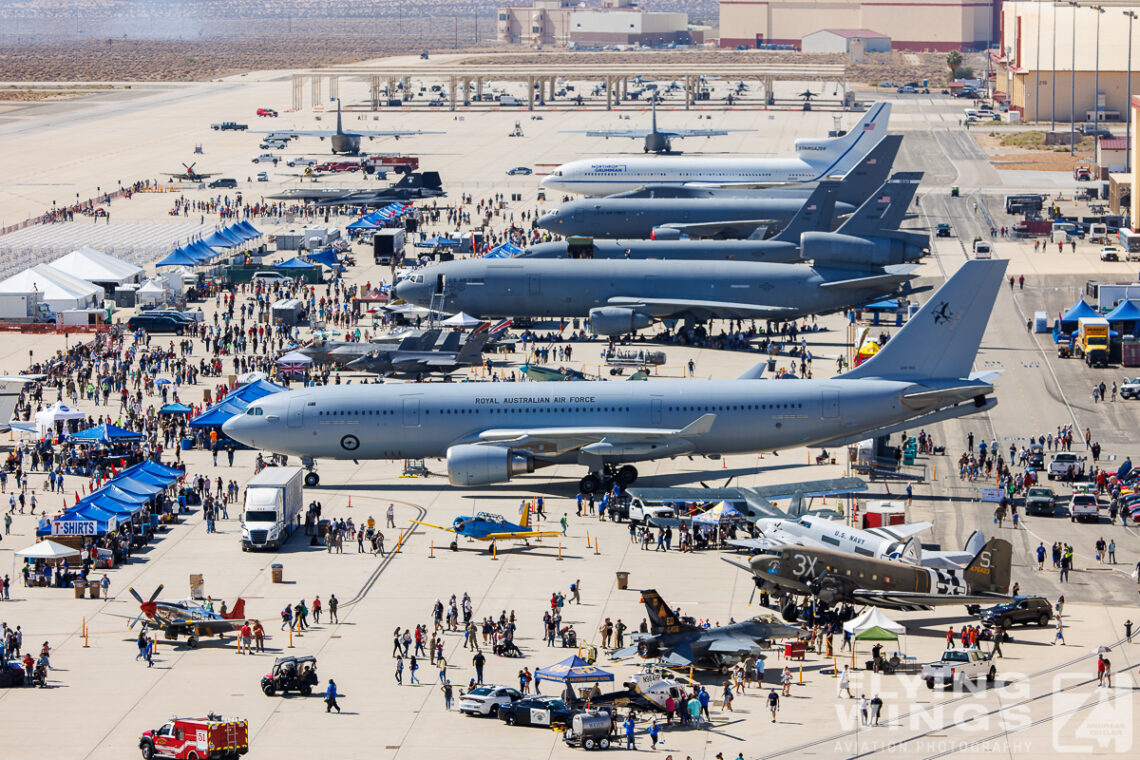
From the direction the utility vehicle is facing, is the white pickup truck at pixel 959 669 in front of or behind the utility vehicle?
behind

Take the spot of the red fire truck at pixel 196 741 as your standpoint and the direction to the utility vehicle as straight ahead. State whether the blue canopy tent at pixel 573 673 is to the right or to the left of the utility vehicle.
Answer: right

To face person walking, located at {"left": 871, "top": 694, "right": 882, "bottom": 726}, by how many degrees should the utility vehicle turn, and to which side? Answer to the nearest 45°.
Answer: approximately 180°

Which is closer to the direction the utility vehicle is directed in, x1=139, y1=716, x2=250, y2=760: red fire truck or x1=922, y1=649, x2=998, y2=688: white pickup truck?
the red fire truck

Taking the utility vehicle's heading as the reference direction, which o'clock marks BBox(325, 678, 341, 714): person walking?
The person walking is roughly at 8 o'clock from the utility vehicle.

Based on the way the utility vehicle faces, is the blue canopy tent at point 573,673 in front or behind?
behind

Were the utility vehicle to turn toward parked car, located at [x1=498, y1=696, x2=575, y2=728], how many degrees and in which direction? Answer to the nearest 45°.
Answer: approximately 135° to its left

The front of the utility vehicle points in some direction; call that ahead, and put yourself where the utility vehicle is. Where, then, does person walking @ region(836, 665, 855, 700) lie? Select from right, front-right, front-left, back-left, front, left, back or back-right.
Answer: back

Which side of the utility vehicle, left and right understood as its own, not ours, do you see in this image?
left
